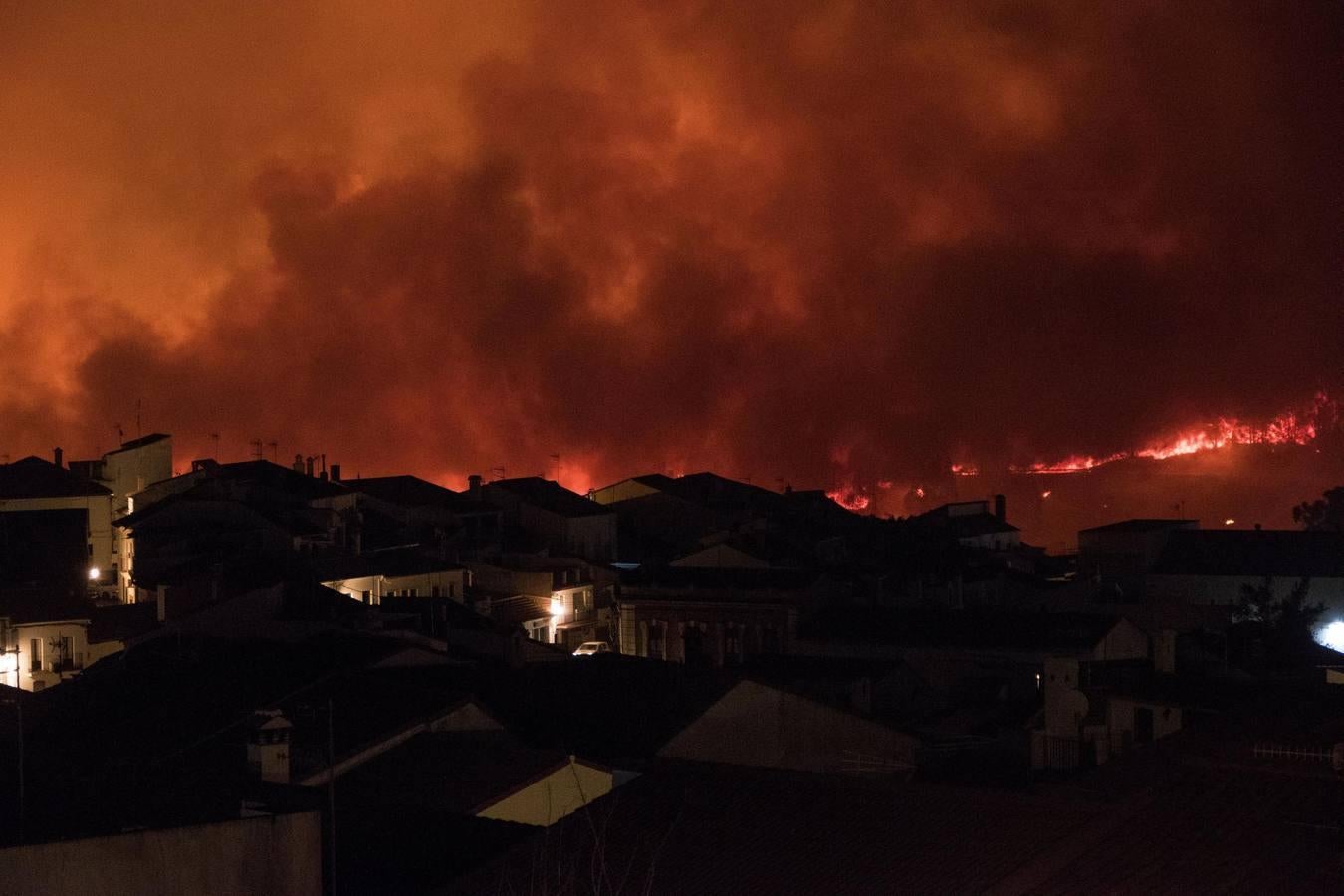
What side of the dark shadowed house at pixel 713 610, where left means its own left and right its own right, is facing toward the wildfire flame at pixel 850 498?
back

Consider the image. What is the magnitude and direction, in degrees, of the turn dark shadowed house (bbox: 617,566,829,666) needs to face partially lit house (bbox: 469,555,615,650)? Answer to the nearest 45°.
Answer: approximately 135° to its right

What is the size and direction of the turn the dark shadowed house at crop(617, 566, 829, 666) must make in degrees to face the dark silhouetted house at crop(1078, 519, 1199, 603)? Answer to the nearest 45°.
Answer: approximately 135° to its left

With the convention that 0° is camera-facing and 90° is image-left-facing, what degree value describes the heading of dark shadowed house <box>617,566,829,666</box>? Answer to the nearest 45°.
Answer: approximately 0°

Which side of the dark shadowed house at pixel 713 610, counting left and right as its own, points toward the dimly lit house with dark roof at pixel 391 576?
right
